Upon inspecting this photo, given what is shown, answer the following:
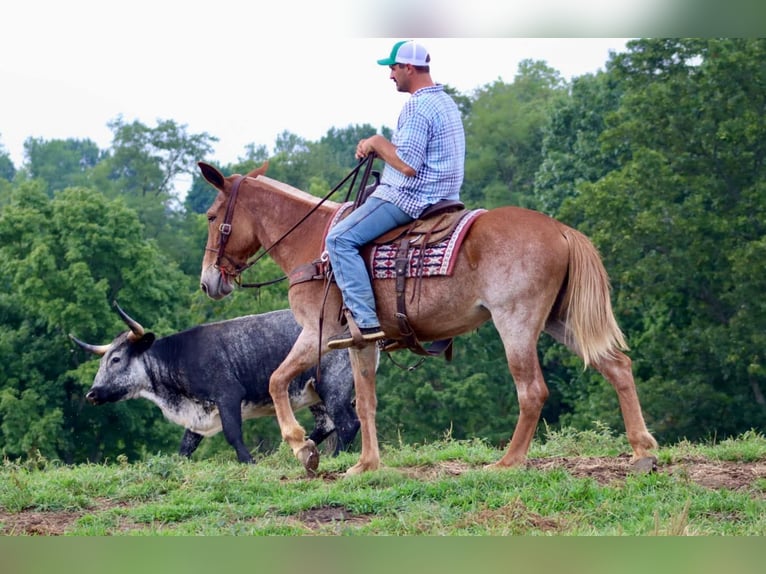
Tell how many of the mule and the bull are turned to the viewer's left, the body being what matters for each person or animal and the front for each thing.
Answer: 2

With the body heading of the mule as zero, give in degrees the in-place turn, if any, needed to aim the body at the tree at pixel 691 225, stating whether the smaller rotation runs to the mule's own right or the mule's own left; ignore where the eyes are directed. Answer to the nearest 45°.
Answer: approximately 90° to the mule's own right

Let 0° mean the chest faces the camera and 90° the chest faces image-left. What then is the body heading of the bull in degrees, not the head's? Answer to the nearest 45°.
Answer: approximately 90°

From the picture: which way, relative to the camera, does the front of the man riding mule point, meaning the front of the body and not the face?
to the viewer's left

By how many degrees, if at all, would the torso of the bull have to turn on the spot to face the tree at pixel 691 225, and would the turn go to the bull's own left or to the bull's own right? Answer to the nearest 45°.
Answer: approximately 135° to the bull's own right

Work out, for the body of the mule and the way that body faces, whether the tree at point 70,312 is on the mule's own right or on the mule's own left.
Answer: on the mule's own right

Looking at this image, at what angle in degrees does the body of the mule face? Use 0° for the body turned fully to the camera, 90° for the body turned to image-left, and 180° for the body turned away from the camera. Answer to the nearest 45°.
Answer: approximately 90°

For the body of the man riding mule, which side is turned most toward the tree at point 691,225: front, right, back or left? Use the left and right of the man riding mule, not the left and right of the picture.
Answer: right

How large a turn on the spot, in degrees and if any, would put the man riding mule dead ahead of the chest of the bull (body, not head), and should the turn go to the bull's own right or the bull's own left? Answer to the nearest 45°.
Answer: approximately 90° to the bull's own left
